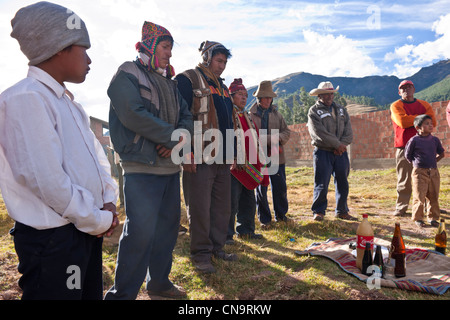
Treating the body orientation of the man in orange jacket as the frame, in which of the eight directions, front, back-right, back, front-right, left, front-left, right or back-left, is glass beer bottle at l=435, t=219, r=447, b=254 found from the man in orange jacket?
front

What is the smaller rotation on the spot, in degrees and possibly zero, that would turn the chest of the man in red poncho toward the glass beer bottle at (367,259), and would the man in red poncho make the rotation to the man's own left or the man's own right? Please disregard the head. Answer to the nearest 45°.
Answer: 0° — they already face it

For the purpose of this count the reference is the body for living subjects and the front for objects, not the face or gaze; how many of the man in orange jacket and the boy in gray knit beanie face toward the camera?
1

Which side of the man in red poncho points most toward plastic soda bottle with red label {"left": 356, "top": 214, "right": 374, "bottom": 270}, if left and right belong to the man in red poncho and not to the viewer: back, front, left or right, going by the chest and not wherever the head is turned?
front

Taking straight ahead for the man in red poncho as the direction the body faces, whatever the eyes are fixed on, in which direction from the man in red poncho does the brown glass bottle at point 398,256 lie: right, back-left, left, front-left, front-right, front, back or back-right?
front

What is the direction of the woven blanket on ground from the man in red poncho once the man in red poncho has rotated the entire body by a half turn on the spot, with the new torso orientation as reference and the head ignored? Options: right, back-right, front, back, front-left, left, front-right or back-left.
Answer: back

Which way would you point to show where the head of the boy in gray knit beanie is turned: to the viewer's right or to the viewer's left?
to the viewer's right

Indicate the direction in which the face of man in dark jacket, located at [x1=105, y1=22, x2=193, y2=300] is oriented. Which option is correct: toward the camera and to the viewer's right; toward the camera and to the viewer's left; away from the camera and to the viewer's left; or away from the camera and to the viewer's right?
toward the camera and to the viewer's right

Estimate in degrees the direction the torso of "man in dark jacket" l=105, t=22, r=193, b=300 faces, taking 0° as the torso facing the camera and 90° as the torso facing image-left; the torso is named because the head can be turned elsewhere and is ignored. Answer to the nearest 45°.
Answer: approximately 315°

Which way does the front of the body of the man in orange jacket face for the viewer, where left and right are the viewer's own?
facing the viewer

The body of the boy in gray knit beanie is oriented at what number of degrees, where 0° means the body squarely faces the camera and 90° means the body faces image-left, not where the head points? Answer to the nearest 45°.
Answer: approximately 270°

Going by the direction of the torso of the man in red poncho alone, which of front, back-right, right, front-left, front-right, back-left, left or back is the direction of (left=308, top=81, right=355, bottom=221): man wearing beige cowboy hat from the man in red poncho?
left

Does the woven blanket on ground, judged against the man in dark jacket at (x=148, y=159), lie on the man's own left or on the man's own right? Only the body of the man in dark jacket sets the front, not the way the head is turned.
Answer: on the man's own left

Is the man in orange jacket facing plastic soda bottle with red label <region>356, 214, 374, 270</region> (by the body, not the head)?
yes

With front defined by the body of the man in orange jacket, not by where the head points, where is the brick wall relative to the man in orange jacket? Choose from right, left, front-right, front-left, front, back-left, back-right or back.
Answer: back

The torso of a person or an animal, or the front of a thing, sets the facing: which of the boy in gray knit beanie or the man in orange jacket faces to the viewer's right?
the boy in gray knit beanie

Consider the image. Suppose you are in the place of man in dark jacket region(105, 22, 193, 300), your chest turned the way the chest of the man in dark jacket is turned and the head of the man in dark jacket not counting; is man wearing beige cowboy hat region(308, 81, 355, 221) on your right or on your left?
on your left

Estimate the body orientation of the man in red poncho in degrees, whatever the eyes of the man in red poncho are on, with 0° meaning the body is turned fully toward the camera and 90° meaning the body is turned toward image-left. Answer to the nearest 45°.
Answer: approximately 315°
